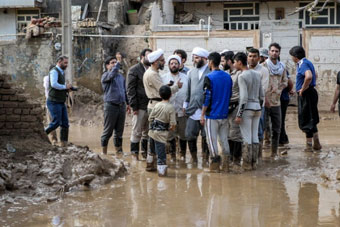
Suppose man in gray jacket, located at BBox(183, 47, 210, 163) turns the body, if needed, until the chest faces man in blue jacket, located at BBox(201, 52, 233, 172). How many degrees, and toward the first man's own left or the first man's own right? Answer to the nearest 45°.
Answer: approximately 90° to the first man's own left

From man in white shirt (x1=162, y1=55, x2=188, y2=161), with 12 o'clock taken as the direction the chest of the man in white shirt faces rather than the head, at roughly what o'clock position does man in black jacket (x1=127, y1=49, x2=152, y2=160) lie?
The man in black jacket is roughly at 3 o'clock from the man in white shirt.

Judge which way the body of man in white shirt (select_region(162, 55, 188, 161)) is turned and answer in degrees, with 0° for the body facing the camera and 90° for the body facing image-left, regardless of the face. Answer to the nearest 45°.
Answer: approximately 0°
